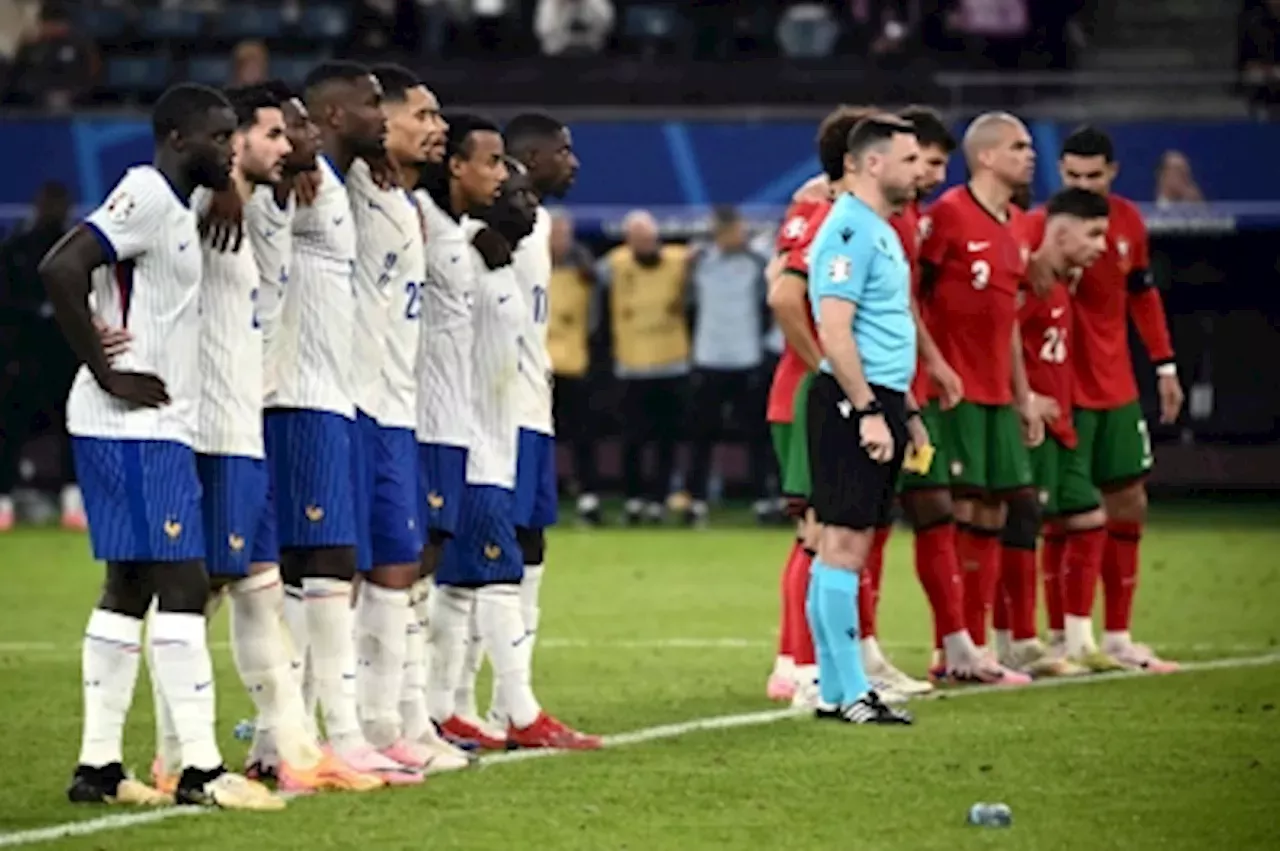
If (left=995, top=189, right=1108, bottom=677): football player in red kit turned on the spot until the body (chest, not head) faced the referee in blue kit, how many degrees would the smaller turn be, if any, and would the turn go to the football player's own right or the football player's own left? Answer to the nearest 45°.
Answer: approximately 45° to the football player's own right

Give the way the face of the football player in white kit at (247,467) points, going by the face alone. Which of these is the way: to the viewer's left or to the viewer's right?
to the viewer's right

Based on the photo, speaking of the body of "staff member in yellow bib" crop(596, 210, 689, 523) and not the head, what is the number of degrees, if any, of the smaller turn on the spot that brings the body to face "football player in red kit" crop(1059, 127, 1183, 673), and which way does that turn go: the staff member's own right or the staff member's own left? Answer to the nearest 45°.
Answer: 0° — they already face them

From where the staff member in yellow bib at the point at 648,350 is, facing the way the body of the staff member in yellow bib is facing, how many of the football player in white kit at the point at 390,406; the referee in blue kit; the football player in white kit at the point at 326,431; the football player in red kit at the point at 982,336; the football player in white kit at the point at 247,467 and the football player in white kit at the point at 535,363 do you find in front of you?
6

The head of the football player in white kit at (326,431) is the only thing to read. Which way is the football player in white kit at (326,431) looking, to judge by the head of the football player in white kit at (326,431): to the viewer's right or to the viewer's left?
to the viewer's right

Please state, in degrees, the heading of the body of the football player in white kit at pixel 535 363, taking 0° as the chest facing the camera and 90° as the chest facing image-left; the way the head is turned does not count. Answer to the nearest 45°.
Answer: approximately 315°
